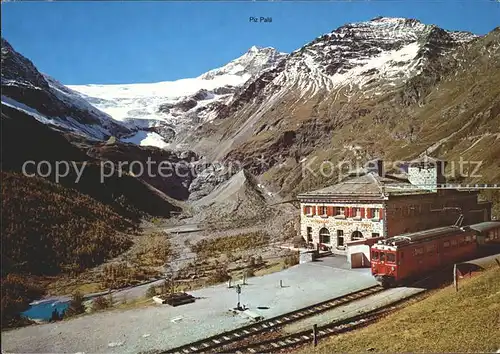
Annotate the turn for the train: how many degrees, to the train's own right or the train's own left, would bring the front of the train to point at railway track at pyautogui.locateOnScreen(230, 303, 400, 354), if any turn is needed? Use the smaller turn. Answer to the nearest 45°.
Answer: approximately 45° to the train's own left

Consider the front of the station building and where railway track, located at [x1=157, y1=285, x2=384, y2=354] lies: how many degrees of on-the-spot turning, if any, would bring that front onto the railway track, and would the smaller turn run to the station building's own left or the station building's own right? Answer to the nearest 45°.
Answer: approximately 45° to the station building's own left

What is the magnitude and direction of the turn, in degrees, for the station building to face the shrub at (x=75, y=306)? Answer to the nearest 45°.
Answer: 0° — it already faces it

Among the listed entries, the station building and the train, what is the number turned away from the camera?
0

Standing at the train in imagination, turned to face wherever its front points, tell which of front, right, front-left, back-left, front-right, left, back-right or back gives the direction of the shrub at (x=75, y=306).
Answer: front

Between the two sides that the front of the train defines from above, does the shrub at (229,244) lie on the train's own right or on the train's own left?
on the train's own right

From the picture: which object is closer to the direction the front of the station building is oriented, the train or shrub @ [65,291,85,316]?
the shrub

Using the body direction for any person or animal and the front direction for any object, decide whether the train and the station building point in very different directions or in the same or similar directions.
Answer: same or similar directions

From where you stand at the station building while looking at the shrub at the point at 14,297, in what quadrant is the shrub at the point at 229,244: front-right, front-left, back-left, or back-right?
front-right

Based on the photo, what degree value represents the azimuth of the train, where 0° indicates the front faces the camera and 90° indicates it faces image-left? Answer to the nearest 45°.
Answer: approximately 45°

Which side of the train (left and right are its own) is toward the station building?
right

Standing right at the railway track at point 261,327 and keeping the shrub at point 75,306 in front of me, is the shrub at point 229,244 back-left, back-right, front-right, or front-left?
front-right

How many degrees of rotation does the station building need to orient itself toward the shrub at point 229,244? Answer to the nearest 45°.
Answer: approximately 45° to its right

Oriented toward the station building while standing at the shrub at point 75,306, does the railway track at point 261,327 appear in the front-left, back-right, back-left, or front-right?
front-right

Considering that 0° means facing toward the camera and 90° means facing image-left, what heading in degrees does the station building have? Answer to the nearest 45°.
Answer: approximately 45°
